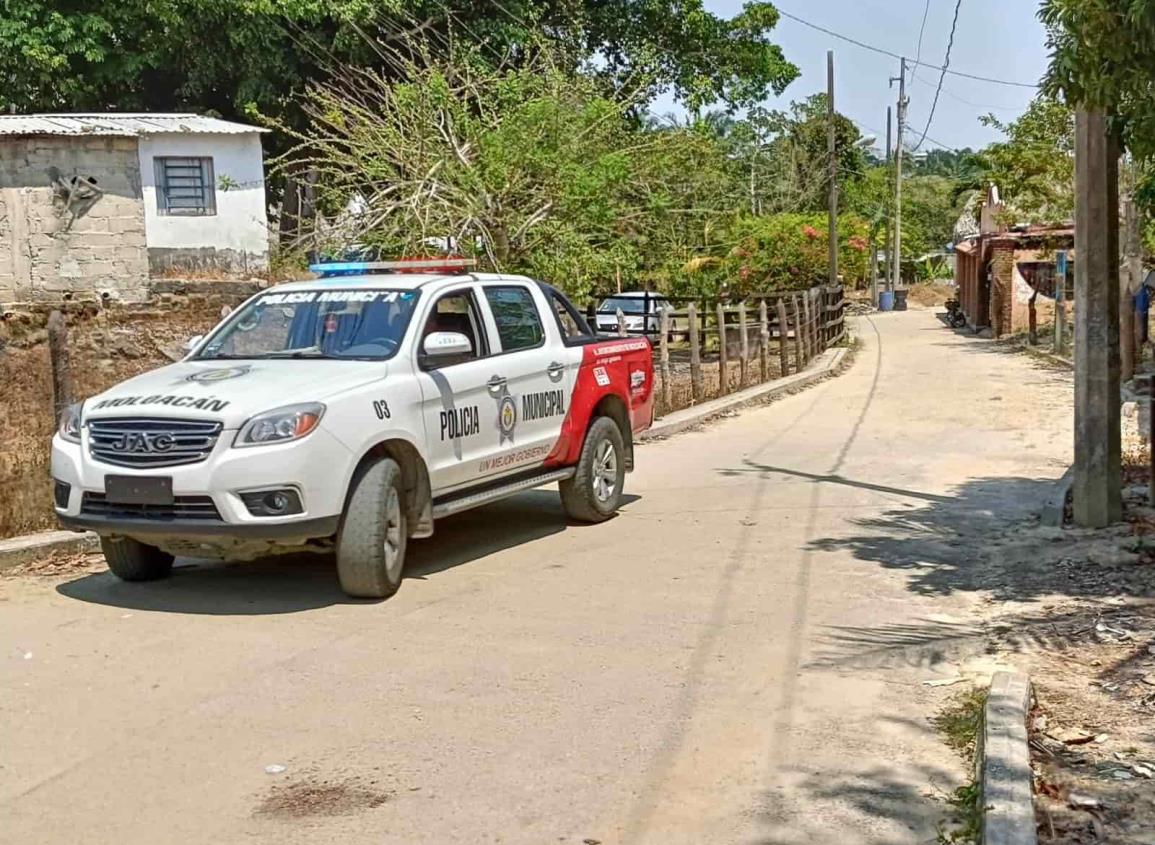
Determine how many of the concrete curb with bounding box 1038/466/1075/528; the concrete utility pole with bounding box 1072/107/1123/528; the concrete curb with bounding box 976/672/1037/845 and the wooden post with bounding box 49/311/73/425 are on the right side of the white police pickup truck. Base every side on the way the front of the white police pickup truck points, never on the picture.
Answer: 1

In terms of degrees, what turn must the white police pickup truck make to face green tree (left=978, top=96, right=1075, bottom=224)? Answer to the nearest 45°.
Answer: approximately 180°

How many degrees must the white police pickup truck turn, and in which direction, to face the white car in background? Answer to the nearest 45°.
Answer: approximately 135° to its right

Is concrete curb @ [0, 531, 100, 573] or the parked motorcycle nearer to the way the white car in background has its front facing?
the concrete curb

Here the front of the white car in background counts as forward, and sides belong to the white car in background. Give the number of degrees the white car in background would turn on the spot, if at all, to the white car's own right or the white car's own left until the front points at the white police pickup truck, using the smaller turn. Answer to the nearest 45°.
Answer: approximately 45° to the white car's own left

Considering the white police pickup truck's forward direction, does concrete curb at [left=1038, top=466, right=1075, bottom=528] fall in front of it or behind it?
behind

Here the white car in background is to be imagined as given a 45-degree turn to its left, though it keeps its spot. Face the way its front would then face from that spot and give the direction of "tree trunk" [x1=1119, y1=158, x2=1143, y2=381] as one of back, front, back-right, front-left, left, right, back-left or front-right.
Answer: front-left

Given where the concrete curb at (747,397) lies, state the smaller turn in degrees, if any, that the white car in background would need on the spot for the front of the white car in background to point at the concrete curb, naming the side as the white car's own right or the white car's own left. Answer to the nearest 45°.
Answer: approximately 45° to the white car's own left

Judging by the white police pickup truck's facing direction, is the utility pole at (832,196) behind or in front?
behind

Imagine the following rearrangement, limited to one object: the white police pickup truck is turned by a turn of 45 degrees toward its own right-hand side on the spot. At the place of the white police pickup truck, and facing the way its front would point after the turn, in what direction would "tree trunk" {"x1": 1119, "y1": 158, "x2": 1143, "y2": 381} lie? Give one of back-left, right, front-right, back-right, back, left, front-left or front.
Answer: back-right

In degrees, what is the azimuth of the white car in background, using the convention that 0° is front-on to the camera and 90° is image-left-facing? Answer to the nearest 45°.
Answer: approximately 45°

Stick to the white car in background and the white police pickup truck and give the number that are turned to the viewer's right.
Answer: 0
